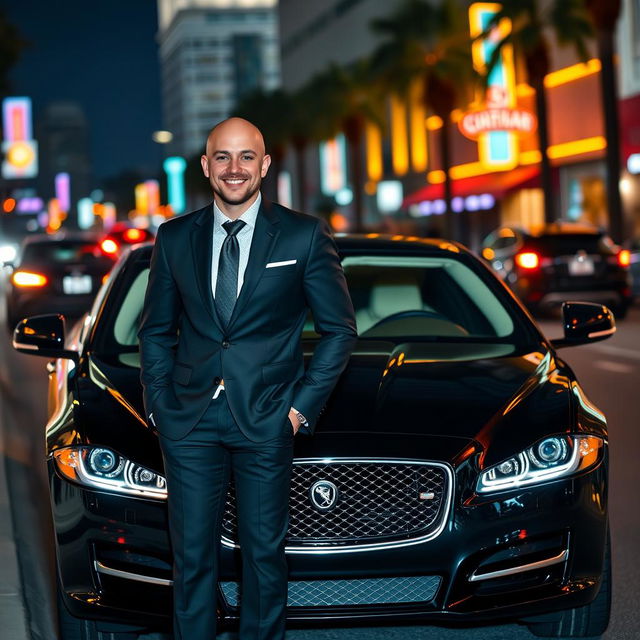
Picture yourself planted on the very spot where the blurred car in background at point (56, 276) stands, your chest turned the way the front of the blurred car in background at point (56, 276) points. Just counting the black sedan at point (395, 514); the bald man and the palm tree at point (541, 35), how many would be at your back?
2

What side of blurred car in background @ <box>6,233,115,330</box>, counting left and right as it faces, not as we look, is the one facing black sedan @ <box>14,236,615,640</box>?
back

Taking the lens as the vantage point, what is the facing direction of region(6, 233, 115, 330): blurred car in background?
facing away from the viewer

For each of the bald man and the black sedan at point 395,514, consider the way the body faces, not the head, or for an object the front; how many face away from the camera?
0

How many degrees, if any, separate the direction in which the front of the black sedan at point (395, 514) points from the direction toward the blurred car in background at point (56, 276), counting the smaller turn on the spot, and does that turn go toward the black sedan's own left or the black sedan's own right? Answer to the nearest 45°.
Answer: approximately 180°

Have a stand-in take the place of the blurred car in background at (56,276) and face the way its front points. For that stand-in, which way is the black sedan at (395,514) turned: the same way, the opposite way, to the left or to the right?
the opposite way

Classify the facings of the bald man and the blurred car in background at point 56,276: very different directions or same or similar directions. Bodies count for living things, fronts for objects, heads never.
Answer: very different directions

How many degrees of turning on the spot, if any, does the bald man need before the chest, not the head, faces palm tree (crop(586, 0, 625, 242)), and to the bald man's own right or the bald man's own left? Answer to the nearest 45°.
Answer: approximately 180°

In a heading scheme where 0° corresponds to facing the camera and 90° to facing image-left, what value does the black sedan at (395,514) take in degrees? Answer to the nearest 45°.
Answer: approximately 0°
